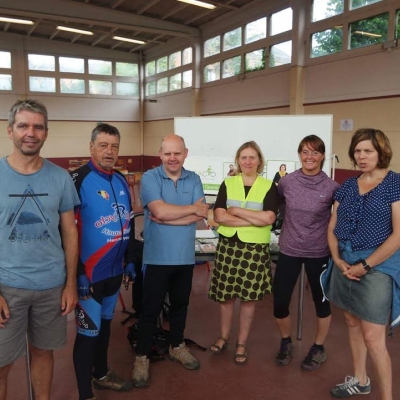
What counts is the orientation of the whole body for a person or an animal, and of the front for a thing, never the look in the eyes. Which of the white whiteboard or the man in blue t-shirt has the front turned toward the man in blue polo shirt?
the white whiteboard

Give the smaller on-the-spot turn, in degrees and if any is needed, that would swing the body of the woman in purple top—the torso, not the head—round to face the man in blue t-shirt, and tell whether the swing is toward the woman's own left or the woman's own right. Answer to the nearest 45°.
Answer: approximately 45° to the woman's own right

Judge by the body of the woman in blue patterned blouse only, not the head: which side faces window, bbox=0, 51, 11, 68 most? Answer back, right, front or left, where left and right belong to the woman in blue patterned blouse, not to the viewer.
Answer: right

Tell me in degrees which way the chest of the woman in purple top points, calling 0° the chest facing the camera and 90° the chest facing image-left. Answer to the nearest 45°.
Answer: approximately 0°

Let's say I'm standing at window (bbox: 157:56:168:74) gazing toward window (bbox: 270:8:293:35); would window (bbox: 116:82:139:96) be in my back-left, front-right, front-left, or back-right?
back-right

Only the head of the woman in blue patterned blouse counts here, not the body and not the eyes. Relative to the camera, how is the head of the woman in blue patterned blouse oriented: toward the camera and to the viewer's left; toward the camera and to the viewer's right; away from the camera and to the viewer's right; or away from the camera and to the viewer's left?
toward the camera and to the viewer's left

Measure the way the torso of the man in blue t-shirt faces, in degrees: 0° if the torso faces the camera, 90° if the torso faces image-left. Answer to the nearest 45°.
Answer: approximately 0°
